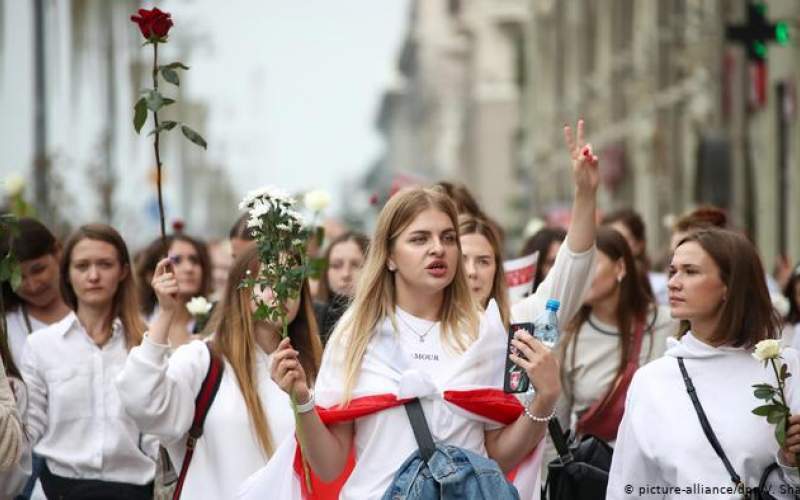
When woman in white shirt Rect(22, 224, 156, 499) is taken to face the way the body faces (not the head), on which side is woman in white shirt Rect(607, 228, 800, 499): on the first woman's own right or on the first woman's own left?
on the first woman's own left

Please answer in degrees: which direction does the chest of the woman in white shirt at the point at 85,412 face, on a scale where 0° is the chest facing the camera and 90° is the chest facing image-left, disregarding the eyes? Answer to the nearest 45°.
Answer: approximately 0°

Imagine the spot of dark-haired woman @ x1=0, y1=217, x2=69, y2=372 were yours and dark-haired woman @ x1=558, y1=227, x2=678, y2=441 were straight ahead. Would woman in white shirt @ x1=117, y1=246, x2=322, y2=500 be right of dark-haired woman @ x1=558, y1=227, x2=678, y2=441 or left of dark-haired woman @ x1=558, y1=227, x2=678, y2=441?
right

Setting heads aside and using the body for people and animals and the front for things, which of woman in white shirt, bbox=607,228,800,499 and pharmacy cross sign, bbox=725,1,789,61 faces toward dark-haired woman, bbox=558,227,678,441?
the pharmacy cross sign

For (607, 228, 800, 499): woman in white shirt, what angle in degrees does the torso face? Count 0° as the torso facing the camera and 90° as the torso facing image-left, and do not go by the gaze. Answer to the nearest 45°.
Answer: approximately 45°

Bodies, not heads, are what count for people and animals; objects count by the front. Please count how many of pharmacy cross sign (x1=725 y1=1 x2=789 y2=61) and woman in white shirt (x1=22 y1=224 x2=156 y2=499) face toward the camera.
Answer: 2

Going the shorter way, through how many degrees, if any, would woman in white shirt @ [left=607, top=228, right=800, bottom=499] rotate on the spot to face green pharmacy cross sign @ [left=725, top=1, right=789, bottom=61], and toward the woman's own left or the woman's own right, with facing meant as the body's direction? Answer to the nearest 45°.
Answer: approximately 135° to the woman's own right

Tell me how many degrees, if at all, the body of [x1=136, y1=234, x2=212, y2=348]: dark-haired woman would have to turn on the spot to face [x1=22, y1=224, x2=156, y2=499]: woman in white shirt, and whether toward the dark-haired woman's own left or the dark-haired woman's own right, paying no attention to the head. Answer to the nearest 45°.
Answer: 0° — they already face them

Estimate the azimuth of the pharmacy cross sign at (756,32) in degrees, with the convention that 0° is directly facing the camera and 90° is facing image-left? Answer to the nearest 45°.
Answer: approximately 0°

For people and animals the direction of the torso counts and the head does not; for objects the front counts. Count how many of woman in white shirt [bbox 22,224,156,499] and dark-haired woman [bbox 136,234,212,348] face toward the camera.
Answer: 2
